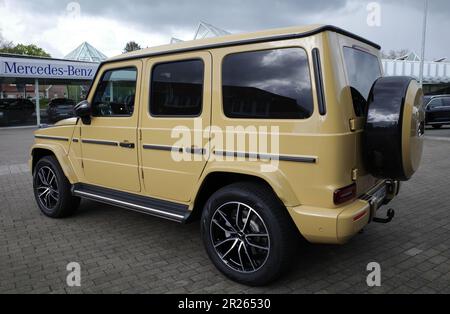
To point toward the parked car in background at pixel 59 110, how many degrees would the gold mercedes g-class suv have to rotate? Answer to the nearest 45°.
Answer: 0° — it already faces it

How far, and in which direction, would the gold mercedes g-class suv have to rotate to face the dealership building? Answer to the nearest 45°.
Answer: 0° — it already faces it

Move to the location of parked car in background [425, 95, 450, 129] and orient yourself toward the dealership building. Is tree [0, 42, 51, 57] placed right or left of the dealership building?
right

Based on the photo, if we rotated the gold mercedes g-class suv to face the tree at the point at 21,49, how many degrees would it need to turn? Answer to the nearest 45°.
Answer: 0° — it already faces it

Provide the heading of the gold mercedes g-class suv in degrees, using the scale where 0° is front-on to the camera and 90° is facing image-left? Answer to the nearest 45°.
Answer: approximately 135°

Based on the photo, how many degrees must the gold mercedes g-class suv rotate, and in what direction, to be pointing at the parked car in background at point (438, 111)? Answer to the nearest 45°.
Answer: approximately 90° to its right
